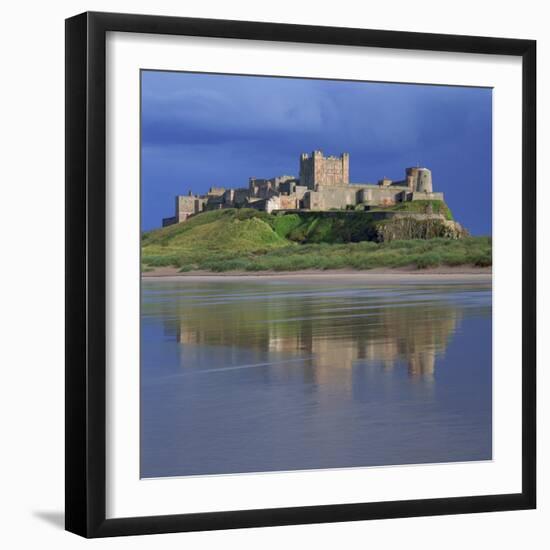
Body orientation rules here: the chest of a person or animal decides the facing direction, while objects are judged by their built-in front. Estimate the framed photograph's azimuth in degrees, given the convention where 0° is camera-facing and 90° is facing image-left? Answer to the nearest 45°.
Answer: approximately 315°
